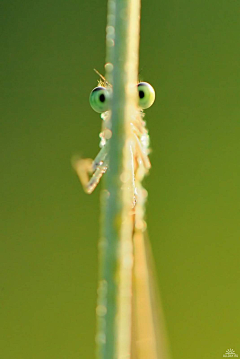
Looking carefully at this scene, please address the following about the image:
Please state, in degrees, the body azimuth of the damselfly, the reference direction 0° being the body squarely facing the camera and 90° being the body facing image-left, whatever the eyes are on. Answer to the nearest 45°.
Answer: approximately 0°
